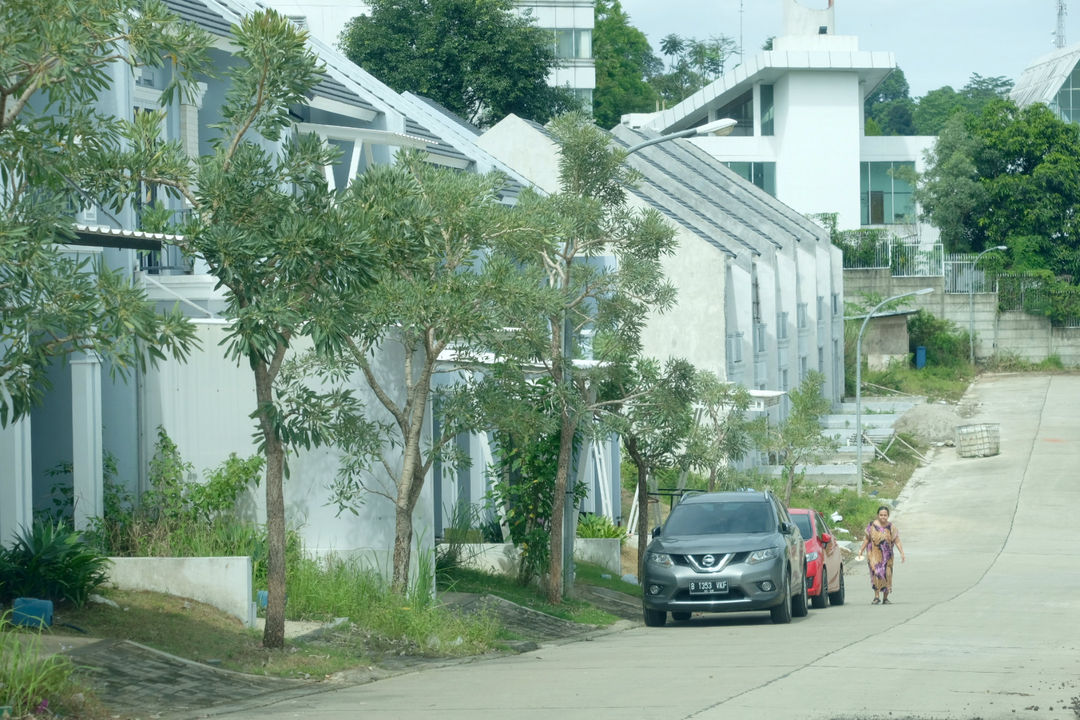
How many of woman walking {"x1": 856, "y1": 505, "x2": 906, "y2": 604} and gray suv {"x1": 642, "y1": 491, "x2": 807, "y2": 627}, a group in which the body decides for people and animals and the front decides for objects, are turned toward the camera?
2

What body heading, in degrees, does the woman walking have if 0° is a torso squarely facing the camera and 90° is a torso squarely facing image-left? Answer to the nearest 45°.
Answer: approximately 0°

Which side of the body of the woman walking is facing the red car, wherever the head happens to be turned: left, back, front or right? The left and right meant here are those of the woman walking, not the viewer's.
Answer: right

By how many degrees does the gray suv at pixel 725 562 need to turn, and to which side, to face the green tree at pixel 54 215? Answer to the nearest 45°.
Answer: approximately 45° to its right

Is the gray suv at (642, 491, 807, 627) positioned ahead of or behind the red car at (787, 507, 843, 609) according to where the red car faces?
ahead

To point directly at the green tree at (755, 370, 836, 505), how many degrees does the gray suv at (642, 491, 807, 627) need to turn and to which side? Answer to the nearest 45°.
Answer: approximately 180°

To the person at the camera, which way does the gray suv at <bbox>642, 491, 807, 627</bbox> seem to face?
facing the viewer

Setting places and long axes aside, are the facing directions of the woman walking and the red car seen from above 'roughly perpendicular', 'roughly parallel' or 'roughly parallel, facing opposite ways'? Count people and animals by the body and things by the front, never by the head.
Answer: roughly parallel

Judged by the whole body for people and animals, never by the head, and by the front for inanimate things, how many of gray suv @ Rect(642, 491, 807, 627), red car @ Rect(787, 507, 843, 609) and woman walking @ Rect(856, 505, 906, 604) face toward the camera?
3

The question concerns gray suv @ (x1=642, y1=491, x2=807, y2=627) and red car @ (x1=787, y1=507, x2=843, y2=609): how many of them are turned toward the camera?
2

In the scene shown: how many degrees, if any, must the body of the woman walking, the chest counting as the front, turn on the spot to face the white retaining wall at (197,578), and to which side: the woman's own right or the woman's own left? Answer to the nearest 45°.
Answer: approximately 45° to the woman's own right

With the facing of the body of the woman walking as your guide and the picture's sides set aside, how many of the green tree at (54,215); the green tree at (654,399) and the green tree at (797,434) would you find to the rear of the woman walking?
1

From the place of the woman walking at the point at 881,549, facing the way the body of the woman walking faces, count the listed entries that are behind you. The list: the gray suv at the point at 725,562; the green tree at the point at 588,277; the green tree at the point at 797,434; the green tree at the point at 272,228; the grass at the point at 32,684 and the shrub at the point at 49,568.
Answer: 1
